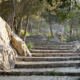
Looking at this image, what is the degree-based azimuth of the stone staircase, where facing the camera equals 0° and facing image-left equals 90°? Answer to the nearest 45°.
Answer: approximately 0°

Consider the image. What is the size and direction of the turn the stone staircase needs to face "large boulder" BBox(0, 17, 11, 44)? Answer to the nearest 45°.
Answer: approximately 135° to its right

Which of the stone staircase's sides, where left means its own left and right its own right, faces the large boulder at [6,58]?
right
